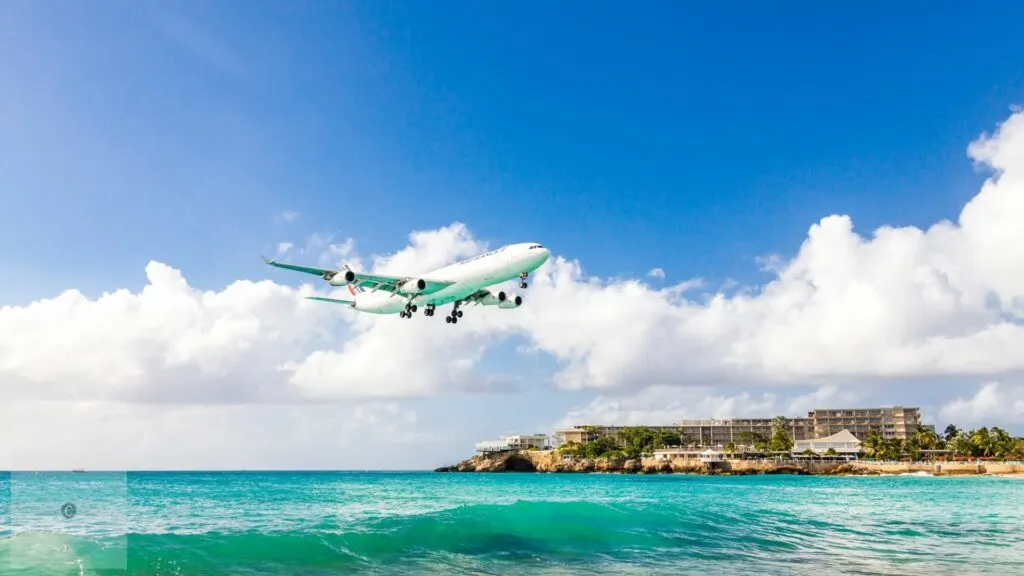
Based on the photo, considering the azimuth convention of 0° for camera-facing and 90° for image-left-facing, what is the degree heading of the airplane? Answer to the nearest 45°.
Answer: approximately 315°
